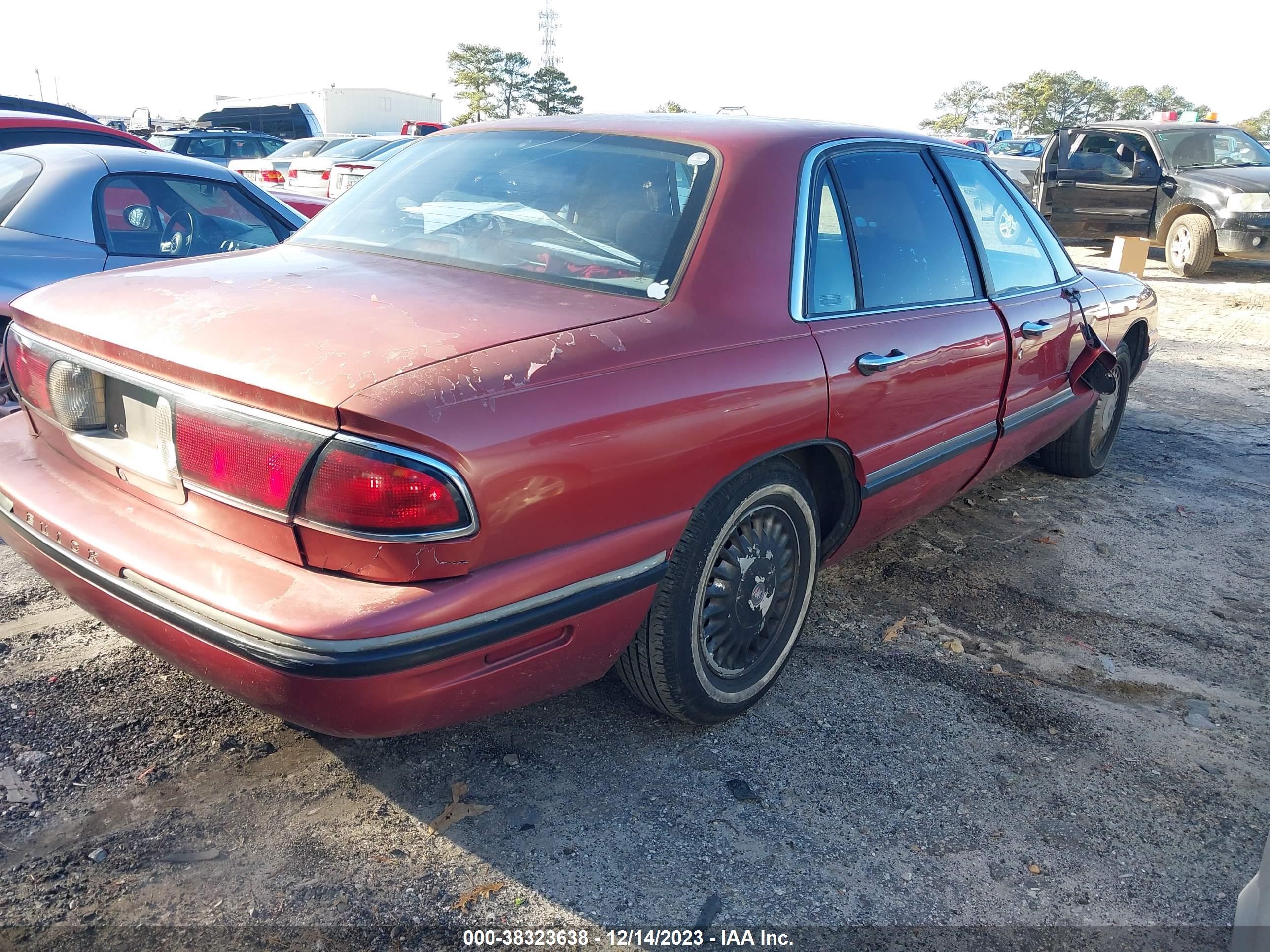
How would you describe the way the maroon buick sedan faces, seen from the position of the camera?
facing away from the viewer and to the right of the viewer

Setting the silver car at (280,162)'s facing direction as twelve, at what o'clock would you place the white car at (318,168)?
The white car is roughly at 4 o'clock from the silver car.

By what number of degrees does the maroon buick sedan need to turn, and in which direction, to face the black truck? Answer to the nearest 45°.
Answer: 0° — it already faces it

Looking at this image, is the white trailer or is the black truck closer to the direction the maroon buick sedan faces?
the black truck

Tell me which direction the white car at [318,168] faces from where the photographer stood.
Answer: facing away from the viewer and to the right of the viewer

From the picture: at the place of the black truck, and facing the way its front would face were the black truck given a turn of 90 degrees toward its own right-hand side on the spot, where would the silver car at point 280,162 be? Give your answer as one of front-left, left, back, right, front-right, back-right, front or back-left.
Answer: front-right

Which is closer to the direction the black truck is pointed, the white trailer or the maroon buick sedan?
the maroon buick sedan

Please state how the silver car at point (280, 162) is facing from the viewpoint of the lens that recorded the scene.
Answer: facing away from the viewer and to the right of the viewer

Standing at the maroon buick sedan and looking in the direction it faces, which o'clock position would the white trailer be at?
The white trailer is roughly at 10 o'clock from the maroon buick sedan.

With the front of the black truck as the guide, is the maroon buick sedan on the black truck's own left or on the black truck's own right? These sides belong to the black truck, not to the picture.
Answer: on the black truck's own right

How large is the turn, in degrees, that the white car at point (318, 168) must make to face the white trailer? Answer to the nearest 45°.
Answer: approximately 45° to its left
